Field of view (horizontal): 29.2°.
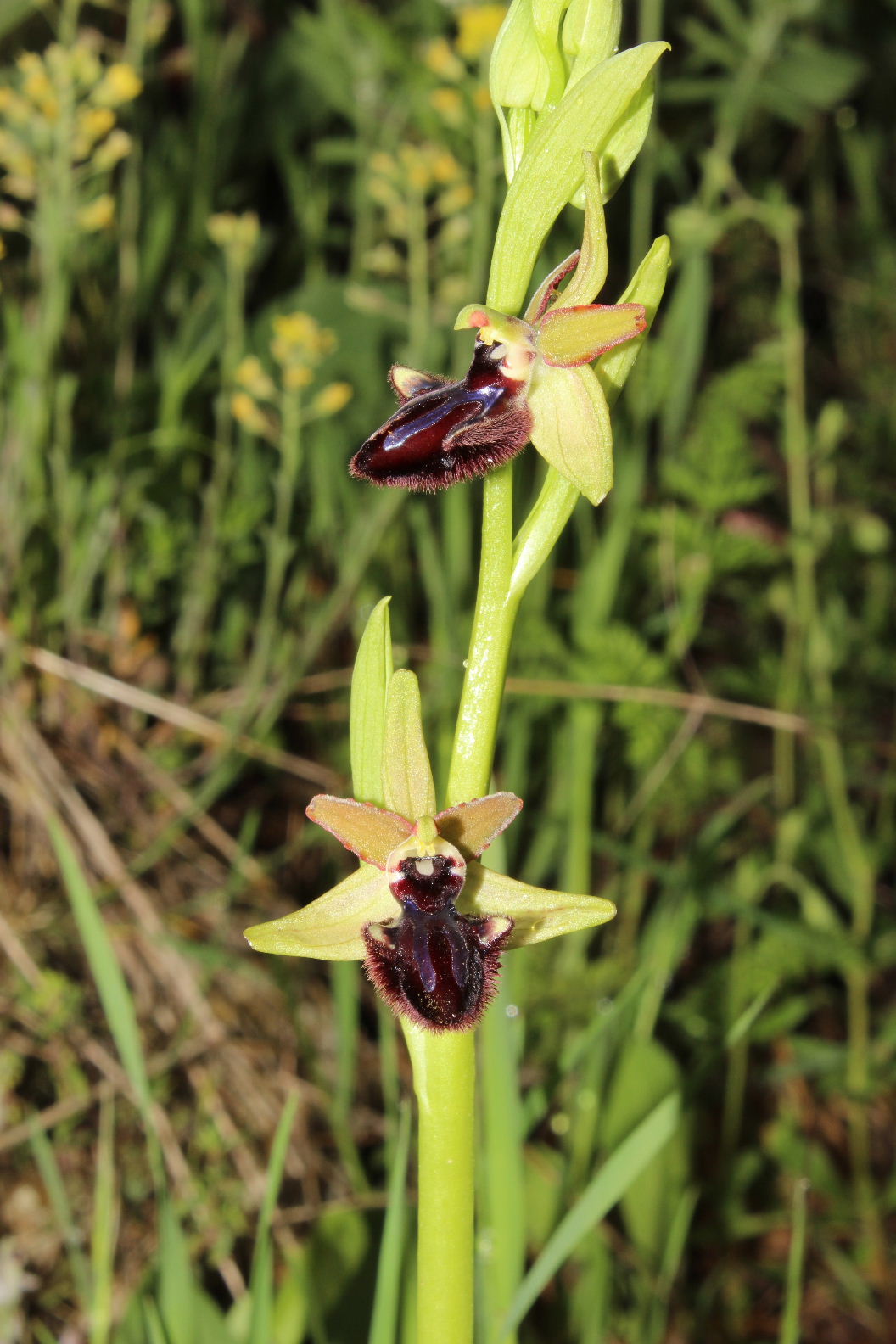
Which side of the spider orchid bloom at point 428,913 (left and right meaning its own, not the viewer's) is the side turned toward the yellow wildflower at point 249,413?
back

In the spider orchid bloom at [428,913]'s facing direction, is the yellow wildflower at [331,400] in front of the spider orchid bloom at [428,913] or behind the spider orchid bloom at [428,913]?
behind

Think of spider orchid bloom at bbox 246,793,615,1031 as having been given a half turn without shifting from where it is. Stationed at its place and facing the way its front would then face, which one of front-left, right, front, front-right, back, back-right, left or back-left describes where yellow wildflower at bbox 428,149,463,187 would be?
front

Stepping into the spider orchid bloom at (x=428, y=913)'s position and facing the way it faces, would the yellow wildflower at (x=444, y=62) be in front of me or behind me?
behind

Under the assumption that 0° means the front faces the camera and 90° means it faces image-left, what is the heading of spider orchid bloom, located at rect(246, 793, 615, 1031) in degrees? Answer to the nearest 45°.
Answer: approximately 0°

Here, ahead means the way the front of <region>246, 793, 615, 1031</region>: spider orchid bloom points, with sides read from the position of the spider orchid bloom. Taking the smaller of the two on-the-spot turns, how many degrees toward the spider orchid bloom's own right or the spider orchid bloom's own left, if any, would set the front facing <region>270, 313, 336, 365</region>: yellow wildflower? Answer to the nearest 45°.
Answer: approximately 180°

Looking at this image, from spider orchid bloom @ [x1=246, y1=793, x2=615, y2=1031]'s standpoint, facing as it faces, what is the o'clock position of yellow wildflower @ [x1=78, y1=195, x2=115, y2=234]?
The yellow wildflower is roughly at 5 o'clock from the spider orchid bloom.

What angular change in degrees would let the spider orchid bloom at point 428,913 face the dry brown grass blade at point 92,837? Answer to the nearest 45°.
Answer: approximately 135° to its right
